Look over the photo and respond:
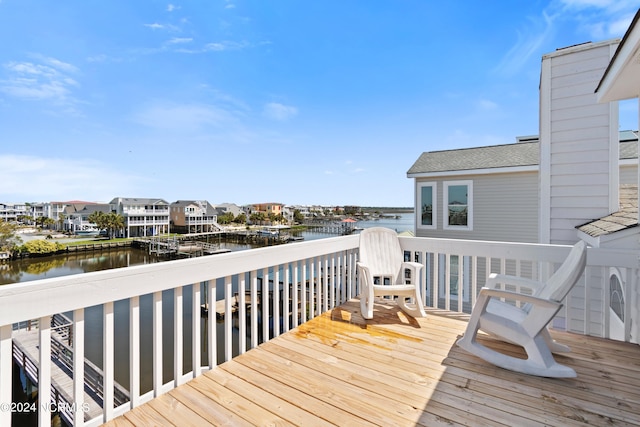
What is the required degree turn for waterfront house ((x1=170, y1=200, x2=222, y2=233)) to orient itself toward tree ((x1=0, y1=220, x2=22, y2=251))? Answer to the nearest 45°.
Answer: approximately 45° to its right

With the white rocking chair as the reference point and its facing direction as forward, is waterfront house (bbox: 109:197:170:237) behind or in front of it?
in front

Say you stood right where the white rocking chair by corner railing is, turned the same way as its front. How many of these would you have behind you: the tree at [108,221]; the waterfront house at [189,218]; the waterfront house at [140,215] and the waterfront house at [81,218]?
4

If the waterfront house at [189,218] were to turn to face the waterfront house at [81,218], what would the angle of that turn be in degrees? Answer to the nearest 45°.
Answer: approximately 90° to its right

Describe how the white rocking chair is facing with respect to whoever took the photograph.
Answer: facing to the left of the viewer

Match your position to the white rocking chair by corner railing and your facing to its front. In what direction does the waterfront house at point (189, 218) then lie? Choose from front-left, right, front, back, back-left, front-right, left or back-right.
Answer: back

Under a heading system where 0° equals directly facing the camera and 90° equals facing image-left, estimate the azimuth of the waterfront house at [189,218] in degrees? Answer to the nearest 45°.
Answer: approximately 315°

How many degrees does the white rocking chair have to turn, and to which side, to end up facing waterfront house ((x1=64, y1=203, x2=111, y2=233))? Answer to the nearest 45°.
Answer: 0° — it already faces it

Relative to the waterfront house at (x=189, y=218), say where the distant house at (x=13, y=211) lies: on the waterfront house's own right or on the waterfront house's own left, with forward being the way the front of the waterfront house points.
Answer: on the waterfront house's own right

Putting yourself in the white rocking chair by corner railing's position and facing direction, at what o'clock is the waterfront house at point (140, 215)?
The waterfront house is roughly at 6 o'clock from the white rocking chair by corner railing.

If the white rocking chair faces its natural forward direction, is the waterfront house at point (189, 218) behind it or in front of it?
in front

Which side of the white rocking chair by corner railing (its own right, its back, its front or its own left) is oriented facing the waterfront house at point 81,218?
back
